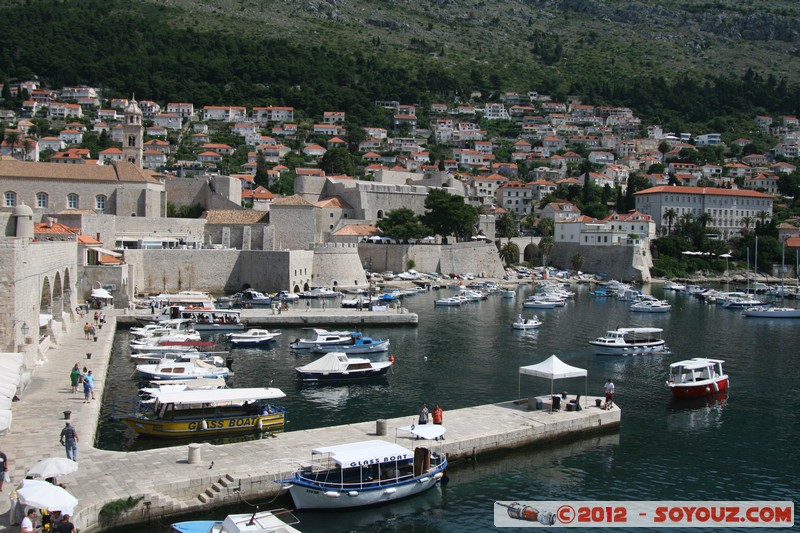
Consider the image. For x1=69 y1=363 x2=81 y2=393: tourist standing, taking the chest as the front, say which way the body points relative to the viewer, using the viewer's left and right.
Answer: facing away from the viewer

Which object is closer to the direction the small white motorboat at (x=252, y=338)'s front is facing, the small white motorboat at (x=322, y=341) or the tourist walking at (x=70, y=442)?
the small white motorboat

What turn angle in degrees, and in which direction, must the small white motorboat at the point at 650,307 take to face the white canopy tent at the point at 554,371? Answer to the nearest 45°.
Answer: approximately 90° to its left

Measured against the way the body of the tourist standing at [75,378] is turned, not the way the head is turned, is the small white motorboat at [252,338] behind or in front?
in front

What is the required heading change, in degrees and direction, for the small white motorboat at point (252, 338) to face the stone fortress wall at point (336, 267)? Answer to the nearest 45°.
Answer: approximately 90° to its left

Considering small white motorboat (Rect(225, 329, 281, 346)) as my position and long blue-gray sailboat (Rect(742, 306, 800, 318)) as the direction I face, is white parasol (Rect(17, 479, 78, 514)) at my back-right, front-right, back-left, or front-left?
back-right

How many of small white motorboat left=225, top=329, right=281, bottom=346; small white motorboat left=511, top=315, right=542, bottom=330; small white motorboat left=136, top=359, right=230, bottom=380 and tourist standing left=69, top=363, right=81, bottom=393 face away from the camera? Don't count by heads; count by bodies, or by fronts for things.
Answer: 1
